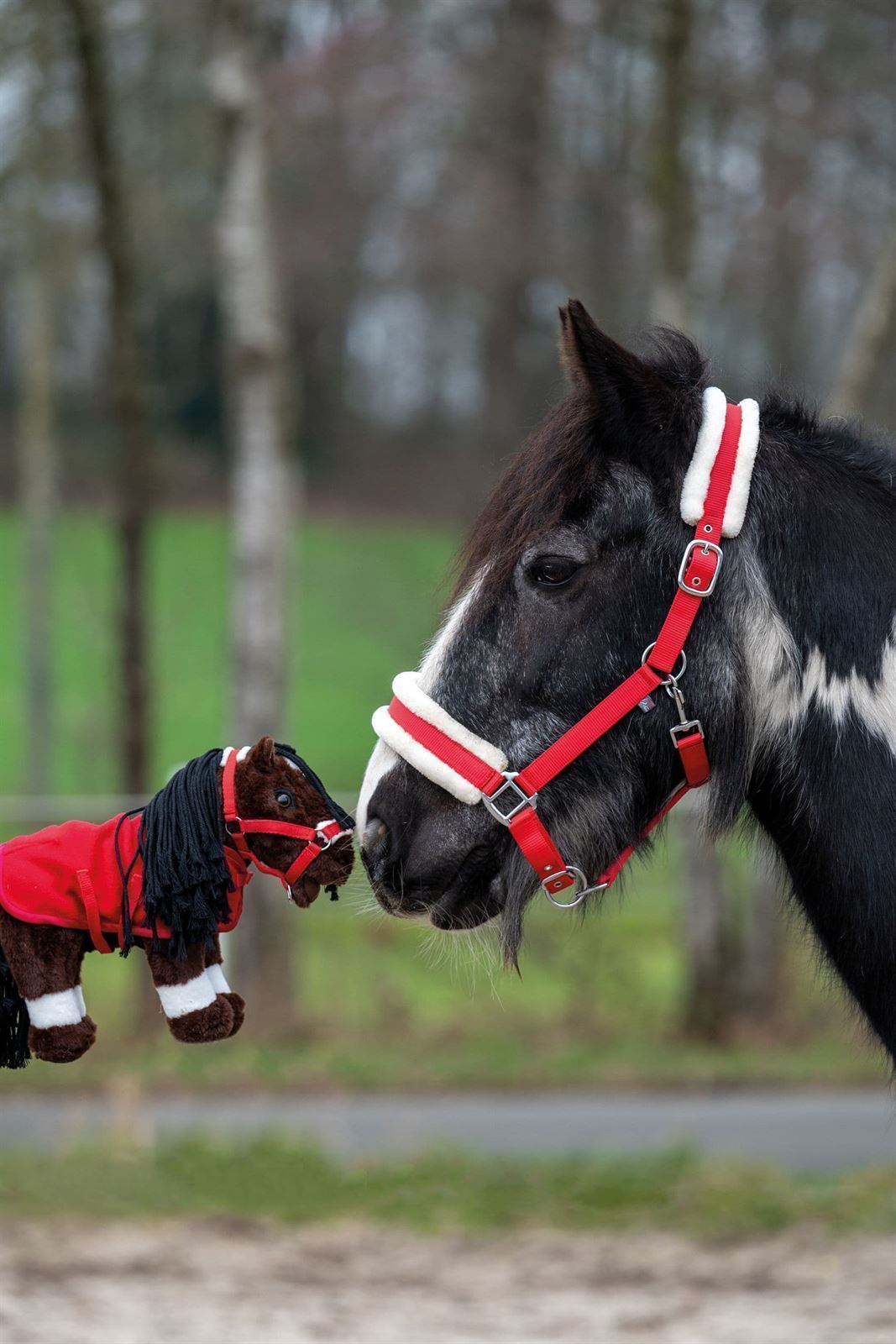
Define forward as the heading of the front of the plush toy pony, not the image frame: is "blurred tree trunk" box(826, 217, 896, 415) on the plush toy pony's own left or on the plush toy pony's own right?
on the plush toy pony's own left

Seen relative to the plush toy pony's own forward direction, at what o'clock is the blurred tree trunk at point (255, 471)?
The blurred tree trunk is roughly at 9 o'clock from the plush toy pony.

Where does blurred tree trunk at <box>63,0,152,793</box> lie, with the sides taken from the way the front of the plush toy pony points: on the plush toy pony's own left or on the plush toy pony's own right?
on the plush toy pony's own left

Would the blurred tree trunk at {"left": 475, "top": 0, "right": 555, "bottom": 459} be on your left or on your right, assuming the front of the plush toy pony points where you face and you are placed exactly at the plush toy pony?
on your left

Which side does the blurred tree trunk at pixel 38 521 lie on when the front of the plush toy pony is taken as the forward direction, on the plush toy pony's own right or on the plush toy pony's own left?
on the plush toy pony's own left

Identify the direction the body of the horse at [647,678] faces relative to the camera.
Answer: to the viewer's left

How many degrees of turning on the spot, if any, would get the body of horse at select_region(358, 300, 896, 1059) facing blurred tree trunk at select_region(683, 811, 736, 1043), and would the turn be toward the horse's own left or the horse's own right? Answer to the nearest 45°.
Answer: approximately 90° to the horse's own right

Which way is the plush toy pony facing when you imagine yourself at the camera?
facing to the right of the viewer
